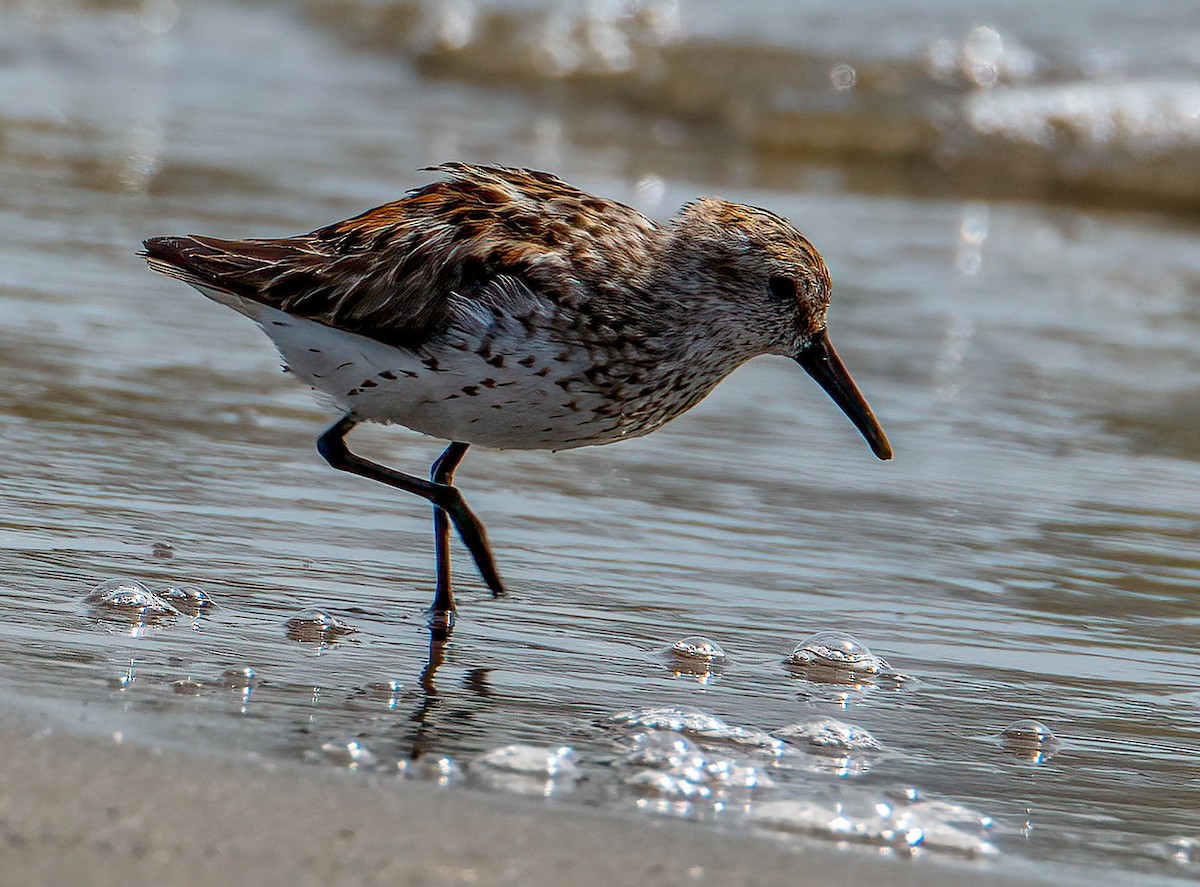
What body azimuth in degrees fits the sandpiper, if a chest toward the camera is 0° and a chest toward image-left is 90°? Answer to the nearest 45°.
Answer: approximately 270°
